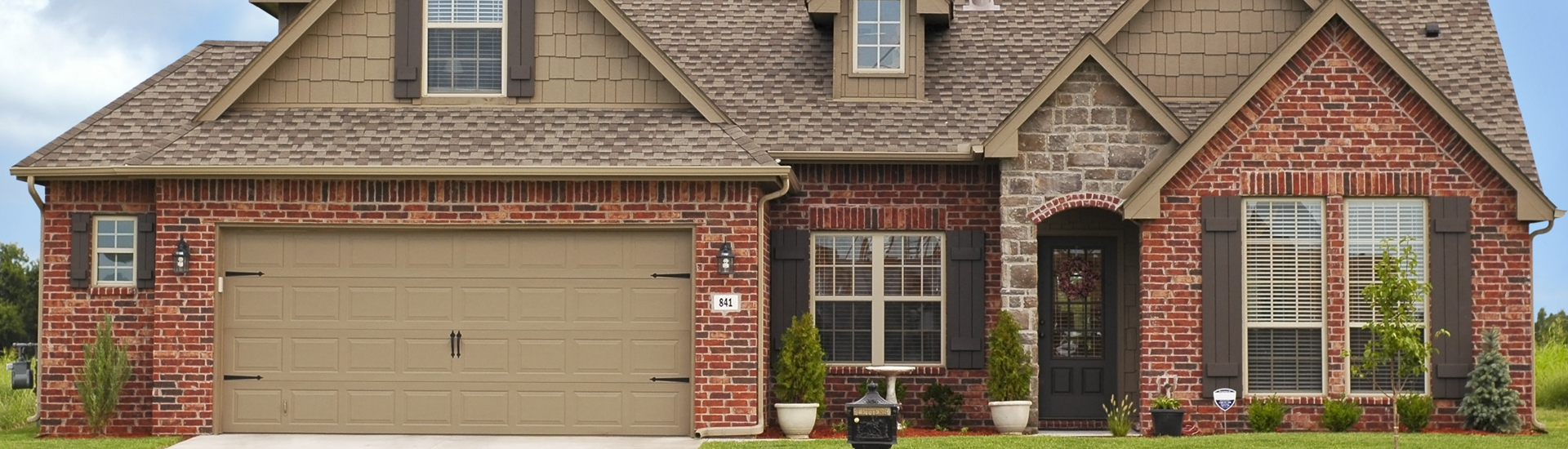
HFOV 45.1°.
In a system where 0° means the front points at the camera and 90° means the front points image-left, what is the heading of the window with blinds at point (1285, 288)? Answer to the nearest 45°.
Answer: approximately 0°

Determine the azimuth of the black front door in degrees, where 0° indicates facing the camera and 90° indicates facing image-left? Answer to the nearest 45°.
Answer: approximately 0°

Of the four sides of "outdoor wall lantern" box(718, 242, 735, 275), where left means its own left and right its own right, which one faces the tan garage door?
right
